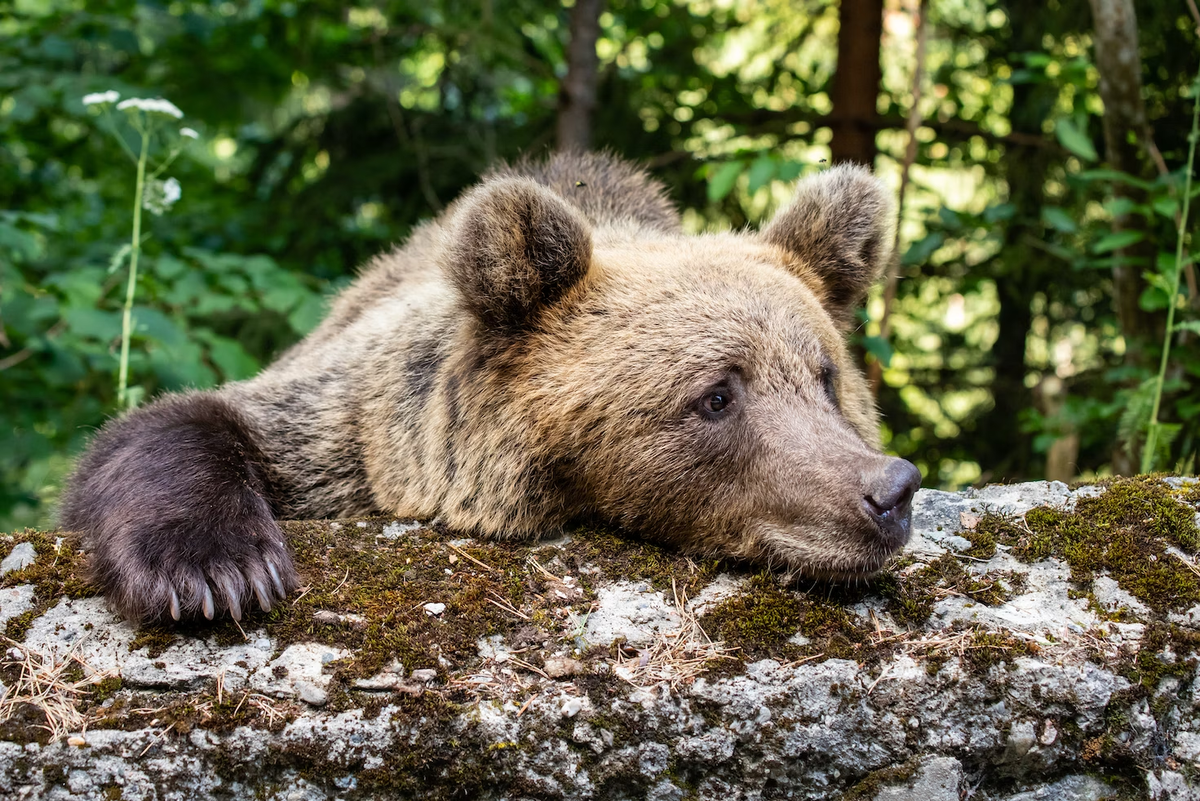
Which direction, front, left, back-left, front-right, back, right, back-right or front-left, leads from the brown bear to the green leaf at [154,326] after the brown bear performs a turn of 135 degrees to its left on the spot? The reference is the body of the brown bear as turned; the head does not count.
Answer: front-left

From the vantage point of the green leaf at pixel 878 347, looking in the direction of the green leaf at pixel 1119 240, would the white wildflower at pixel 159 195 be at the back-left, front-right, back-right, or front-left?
back-right

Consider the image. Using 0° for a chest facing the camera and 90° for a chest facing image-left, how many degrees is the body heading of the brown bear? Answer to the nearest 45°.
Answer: approximately 315°

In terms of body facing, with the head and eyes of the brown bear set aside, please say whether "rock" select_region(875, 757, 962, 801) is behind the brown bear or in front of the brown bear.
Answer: in front

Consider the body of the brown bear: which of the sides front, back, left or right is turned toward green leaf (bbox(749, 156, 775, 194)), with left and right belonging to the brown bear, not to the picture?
left

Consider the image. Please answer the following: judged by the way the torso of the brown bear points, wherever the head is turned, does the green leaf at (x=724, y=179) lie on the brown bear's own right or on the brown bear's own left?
on the brown bear's own left

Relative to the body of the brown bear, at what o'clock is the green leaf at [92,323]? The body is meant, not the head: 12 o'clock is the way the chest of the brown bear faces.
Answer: The green leaf is roughly at 6 o'clock from the brown bear.

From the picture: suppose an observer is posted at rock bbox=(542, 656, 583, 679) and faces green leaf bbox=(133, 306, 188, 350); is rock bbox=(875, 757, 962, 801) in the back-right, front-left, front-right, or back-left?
back-right

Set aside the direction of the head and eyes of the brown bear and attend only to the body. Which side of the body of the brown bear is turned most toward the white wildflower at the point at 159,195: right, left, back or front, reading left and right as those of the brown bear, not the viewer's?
back

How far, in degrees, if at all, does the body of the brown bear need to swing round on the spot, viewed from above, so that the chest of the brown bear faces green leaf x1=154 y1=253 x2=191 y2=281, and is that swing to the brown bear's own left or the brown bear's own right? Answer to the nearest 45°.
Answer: approximately 180°

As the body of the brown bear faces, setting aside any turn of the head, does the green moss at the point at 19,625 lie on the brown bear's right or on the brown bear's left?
on the brown bear's right
